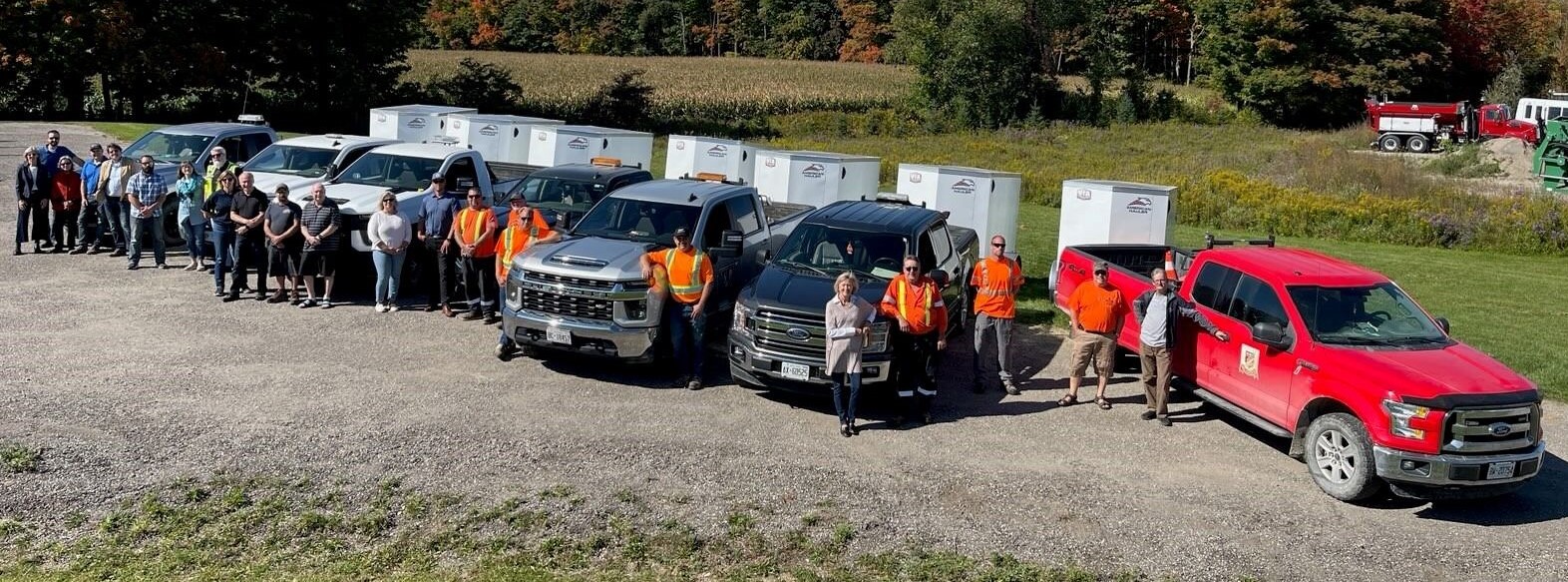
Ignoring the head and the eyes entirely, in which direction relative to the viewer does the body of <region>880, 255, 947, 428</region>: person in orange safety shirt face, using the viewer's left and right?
facing the viewer

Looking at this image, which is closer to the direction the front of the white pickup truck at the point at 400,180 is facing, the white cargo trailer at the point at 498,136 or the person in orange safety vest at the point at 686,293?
the person in orange safety vest

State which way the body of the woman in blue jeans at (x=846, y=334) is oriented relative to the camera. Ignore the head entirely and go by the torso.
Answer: toward the camera

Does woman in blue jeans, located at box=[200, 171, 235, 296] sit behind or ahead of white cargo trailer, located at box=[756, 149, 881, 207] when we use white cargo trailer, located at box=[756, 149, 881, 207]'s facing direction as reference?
ahead

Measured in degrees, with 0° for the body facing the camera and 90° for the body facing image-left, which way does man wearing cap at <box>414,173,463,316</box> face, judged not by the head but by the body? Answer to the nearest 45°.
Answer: approximately 0°

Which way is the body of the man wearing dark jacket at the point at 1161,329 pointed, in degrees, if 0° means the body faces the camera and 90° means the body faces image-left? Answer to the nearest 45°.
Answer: approximately 0°

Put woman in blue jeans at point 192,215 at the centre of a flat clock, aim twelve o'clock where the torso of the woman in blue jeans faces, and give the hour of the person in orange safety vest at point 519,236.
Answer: The person in orange safety vest is roughly at 11 o'clock from the woman in blue jeans.

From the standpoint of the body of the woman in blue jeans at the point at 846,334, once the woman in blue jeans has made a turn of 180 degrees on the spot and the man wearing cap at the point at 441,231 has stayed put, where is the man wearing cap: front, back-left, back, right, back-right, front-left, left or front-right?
front-left

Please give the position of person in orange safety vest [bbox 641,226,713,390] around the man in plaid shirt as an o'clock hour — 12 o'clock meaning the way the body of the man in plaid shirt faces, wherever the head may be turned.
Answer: The person in orange safety vest is roughly at 11 o'clock from the man in plaid shirt.

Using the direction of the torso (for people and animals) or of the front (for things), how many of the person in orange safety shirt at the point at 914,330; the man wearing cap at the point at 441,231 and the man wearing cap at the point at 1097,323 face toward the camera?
3

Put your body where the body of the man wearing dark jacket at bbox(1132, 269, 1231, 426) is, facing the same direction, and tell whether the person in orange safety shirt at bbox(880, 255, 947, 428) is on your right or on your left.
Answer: on your right

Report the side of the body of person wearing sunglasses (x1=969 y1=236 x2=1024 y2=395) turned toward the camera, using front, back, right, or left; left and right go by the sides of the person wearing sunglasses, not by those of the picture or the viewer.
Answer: front

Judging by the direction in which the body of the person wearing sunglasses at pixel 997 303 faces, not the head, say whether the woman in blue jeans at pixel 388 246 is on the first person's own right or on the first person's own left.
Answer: on the first person's own right

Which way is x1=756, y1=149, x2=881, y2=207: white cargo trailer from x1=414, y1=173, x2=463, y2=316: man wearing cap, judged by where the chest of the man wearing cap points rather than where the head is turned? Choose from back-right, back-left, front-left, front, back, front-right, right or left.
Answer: back-left

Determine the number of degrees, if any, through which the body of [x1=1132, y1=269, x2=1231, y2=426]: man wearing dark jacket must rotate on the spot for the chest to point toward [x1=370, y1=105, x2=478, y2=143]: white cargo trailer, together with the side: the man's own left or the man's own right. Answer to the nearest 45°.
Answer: approximately 135° to the man's own right

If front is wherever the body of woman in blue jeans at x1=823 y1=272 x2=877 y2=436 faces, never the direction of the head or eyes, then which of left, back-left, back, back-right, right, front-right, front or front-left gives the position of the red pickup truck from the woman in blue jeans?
left

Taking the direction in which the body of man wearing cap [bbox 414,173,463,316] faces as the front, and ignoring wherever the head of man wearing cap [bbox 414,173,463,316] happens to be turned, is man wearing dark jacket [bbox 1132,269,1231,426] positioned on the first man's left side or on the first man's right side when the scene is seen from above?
on the first man's left side
